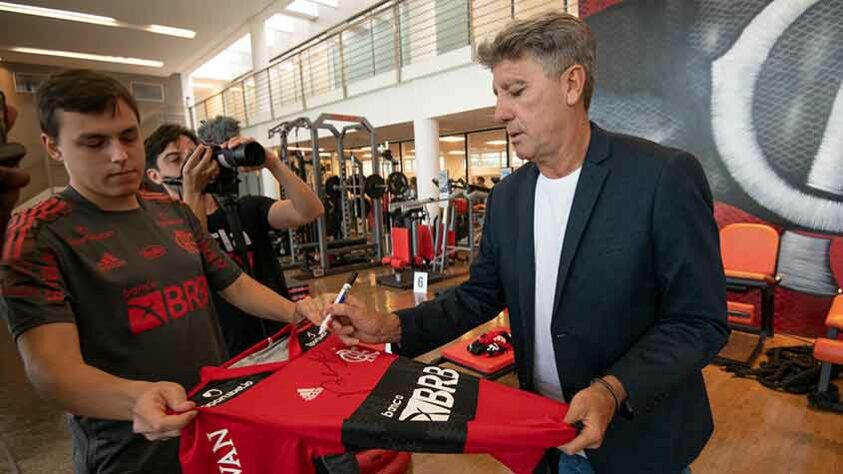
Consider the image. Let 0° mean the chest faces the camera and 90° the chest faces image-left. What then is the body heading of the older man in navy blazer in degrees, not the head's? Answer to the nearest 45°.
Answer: approximately 45°

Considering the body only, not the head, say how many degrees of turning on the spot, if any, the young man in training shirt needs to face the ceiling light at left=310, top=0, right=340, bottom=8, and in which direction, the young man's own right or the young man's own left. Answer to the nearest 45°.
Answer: approximately 90° to the young man's own left

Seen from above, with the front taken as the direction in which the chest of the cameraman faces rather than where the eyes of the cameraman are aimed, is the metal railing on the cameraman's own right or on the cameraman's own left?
on the cameraman's own left

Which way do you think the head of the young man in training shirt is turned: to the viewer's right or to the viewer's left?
to the viewer's right

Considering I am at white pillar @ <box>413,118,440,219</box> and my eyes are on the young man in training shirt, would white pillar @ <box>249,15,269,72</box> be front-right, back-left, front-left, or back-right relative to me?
back-right

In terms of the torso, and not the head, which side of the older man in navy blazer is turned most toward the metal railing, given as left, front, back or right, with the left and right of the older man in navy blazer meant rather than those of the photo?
right

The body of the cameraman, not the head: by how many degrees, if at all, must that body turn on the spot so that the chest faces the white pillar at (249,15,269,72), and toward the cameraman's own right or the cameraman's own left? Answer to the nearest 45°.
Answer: approximately 135° to the cameraman's own left

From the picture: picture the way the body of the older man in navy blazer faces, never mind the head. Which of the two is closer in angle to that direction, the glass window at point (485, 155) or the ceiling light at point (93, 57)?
the ceiling light

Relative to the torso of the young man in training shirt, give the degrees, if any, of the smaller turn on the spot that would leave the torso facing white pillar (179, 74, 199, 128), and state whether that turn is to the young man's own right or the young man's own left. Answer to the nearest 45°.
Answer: approximately 135° to the young man's own left

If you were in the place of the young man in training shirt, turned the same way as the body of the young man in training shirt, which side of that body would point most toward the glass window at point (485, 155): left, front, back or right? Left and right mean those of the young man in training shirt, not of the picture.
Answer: left
